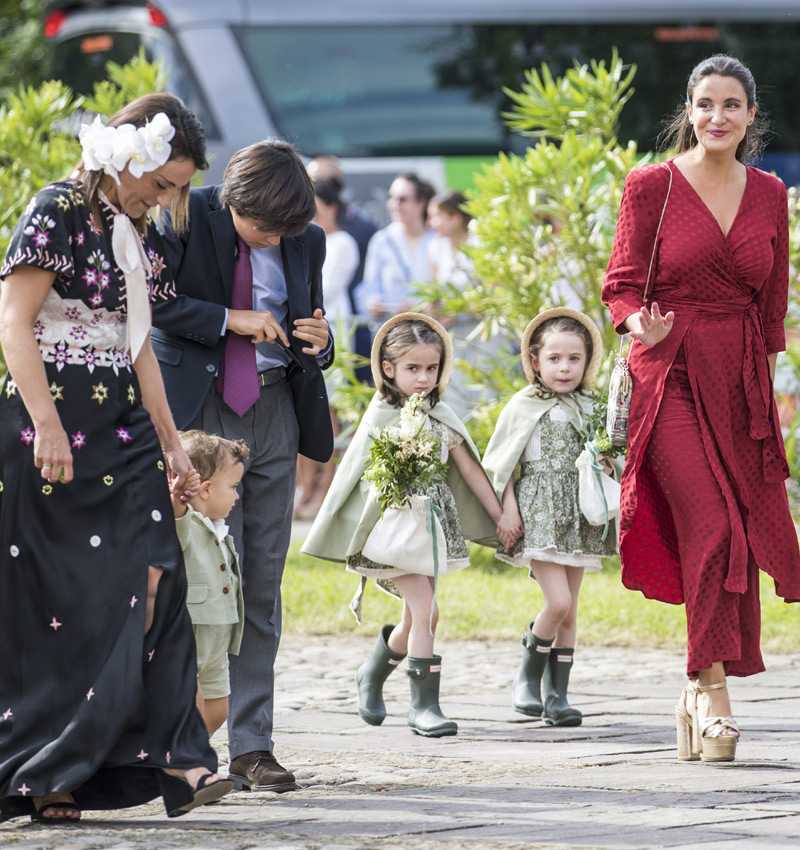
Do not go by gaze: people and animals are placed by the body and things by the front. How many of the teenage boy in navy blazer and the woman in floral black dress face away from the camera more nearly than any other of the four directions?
0

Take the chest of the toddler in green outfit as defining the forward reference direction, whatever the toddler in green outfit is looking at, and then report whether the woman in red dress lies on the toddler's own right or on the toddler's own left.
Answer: on the toddler's own left

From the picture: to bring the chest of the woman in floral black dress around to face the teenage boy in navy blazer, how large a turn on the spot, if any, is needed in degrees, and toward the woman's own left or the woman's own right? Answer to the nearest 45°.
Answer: approximately 90° to the woman's own left

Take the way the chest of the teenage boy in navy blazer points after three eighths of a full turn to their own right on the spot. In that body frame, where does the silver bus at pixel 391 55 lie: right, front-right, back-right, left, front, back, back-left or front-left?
right

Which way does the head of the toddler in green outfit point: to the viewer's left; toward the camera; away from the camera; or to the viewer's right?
to the viewer's right

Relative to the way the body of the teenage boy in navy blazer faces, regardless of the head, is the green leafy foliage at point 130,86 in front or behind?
behind

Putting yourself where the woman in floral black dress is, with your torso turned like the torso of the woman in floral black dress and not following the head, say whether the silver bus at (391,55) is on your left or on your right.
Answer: on your left

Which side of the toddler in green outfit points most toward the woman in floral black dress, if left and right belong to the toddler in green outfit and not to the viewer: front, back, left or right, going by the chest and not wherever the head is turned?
right

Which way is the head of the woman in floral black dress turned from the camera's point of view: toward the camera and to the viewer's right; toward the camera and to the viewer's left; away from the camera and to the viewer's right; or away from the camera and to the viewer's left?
toward the camera and to the viewer's right

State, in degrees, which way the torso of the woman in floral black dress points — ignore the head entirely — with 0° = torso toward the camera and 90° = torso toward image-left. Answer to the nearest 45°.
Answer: approximately 315°

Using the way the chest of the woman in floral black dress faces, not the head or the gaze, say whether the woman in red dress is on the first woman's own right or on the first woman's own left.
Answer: on the first woman's own left
